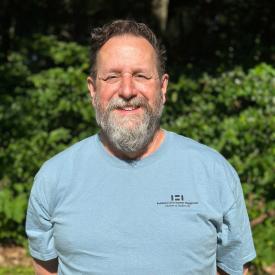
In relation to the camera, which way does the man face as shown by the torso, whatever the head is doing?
toward the camera

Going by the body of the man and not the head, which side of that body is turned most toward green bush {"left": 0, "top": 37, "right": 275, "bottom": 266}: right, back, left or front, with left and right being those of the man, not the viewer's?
back

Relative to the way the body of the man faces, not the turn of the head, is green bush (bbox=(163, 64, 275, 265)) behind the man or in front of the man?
behind
